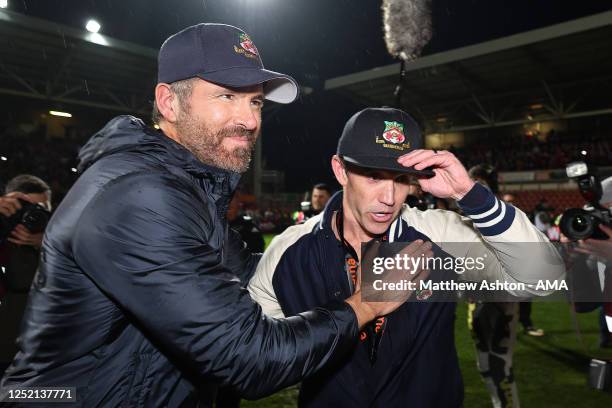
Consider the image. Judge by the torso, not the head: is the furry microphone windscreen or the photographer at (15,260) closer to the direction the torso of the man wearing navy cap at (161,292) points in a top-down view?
the furry microphone windscreen

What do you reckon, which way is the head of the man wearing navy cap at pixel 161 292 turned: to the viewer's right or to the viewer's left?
to the viewer's right

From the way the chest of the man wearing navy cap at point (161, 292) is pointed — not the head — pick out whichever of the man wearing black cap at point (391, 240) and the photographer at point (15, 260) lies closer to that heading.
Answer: the man wearing black cap

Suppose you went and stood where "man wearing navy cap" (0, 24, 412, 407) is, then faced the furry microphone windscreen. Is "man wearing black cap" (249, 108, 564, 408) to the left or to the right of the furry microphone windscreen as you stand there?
right

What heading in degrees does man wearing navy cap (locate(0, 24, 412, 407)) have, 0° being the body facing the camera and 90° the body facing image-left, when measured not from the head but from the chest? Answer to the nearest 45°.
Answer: approximately 270°

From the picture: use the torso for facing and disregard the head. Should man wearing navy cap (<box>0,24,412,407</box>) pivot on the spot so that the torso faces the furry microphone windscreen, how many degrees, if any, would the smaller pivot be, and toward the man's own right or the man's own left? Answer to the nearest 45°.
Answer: approximately 45° to the man's own left

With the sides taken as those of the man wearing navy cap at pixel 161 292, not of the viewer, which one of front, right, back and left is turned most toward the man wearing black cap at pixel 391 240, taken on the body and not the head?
front

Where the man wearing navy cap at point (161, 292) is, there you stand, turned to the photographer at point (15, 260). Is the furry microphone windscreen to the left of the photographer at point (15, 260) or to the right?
right
